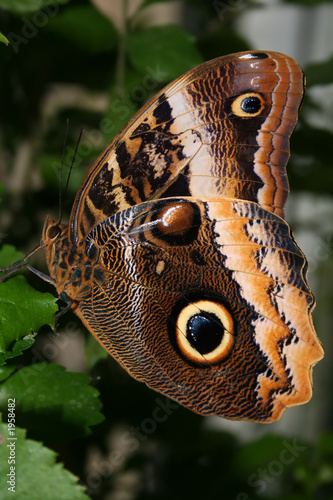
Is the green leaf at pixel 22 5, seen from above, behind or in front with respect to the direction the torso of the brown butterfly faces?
in front

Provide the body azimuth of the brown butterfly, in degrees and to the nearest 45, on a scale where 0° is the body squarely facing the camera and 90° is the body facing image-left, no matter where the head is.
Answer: approximately 90°

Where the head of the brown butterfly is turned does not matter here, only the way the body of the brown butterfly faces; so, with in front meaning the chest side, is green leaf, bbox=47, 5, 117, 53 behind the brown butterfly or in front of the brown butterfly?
in front
